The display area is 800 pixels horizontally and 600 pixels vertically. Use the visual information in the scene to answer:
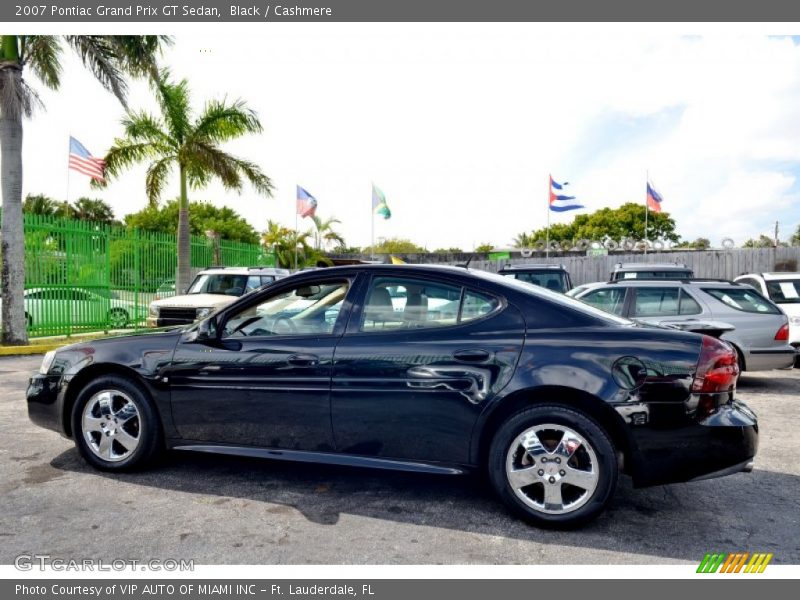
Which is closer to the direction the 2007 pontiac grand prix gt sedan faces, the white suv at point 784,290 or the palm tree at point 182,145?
the palm tree

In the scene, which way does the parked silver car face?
to the viewer's left

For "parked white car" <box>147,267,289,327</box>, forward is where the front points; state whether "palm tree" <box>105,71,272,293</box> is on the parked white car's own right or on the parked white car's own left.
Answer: on the parked white car's own right

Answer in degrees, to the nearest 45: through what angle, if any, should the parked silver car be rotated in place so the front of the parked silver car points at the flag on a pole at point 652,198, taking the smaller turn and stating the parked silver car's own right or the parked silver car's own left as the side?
approximately 90° to the parked silver car's own right

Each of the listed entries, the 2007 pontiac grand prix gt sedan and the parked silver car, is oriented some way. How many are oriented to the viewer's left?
2

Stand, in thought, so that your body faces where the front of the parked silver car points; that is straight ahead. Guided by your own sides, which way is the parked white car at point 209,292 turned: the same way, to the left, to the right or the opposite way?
to the left

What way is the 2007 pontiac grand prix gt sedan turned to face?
to the viewer's left

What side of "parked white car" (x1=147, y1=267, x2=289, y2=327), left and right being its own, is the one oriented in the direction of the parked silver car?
left
